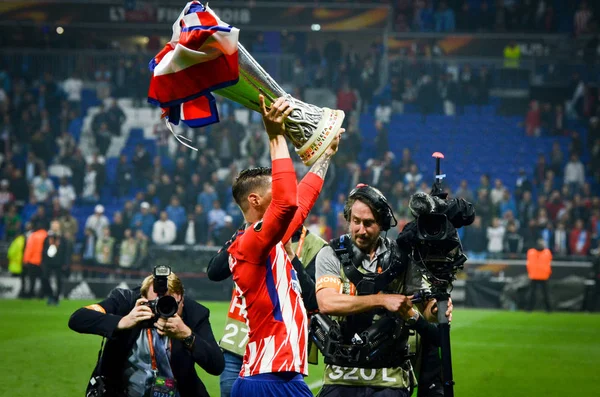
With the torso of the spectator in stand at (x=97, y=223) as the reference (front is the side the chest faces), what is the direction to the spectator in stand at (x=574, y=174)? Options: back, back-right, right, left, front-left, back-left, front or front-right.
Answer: left

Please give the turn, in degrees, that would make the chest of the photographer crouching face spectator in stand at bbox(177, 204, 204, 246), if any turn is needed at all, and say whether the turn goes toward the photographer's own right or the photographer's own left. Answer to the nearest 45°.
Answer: approximately 180°

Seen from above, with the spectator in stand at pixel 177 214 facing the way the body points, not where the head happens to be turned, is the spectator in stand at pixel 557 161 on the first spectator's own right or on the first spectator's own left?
on the first spectator's own left

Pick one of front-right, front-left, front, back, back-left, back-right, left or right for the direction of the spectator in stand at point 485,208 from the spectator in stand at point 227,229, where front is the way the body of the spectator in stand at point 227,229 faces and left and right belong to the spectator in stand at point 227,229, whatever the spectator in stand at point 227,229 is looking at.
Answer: left

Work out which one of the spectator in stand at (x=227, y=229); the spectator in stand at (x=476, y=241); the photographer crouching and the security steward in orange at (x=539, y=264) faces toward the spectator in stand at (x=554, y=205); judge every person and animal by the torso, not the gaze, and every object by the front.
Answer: the security steward in orange

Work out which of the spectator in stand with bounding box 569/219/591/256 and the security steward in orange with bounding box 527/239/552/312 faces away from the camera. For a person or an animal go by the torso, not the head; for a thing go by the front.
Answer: the security steward in orange
